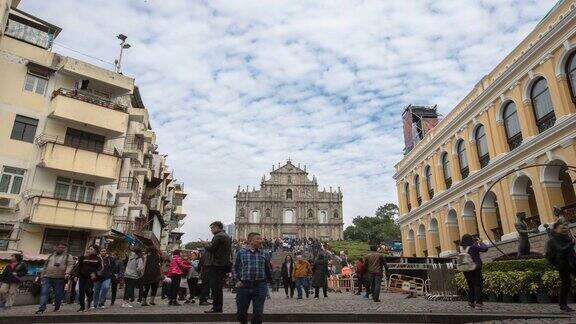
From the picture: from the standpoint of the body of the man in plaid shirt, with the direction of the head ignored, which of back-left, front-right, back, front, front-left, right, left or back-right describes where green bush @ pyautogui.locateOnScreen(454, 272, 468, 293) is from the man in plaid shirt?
back-left

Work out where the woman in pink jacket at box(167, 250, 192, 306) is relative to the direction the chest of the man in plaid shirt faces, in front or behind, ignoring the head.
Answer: behind

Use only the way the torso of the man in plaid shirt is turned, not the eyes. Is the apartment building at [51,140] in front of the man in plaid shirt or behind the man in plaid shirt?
behind

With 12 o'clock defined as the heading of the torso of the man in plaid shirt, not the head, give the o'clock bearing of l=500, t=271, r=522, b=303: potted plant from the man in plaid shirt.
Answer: The potted plant is roughly at 8 o'clock from the man in plaid shirt.

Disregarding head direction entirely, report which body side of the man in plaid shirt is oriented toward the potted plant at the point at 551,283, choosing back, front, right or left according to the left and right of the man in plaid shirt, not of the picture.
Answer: left

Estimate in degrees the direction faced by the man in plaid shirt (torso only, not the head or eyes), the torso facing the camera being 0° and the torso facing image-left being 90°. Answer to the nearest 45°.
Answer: approximately 0°

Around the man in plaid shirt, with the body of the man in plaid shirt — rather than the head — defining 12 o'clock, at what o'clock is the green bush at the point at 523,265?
The green bush is roughly at 8 o'clock from the man in plaid shirt.

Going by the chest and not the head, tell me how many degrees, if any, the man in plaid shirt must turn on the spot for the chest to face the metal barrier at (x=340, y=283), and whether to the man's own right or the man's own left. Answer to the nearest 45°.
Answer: approximately 180°

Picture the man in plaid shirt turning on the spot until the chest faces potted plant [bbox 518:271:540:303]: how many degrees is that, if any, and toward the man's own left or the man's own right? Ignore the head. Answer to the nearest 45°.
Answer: approximately 135° to the man's own left

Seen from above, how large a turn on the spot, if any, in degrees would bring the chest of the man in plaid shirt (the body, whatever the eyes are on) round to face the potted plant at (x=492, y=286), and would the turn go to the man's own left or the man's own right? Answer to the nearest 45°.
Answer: approximately 135° to the man's own left
